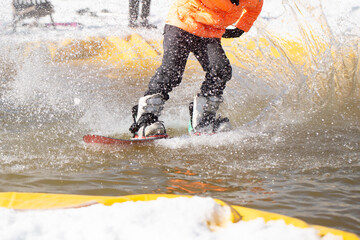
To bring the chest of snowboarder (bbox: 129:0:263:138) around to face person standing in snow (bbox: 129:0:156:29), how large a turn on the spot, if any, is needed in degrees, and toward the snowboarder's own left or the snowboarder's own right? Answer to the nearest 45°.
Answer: approximately 135° to the snowboarder's own left

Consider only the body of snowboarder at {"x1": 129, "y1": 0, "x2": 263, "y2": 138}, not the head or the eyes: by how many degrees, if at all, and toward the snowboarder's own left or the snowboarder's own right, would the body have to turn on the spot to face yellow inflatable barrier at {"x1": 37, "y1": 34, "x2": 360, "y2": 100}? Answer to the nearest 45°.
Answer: approximately 135° to the snowboarder's own left

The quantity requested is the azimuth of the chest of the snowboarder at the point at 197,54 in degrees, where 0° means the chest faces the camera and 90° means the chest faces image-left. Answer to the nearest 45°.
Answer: approximately 315°

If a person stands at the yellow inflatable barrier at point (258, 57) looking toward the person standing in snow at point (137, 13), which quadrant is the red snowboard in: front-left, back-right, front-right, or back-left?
back-left

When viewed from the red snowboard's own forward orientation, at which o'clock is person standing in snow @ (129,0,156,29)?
The person standing in snow is roughly at 3 o'clock from the red snowboard.

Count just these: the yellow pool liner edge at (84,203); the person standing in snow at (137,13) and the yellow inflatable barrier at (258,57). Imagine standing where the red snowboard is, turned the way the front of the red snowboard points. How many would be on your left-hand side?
1

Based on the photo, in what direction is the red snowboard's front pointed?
to the viewer's left
